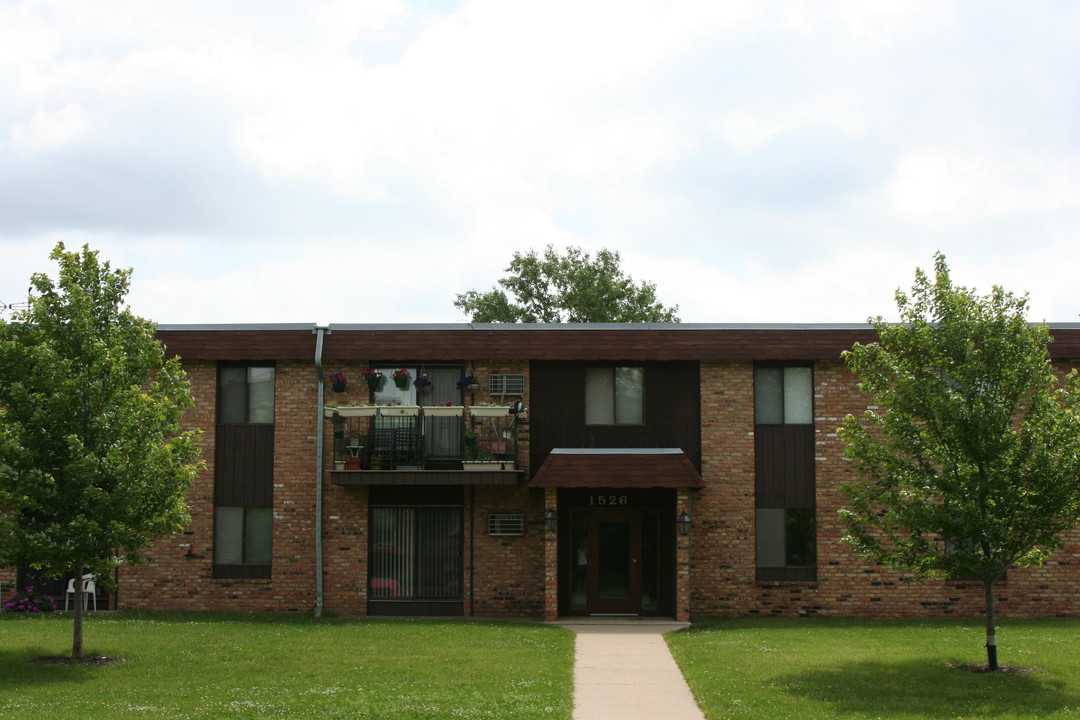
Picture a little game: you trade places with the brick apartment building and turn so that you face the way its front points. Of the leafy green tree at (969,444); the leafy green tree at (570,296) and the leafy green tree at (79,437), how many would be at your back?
1

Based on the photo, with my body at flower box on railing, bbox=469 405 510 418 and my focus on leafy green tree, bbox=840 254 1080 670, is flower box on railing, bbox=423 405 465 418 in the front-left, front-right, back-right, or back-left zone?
back-right

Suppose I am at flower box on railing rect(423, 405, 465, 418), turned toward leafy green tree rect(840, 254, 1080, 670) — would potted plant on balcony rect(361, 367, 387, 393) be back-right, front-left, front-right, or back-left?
back-right

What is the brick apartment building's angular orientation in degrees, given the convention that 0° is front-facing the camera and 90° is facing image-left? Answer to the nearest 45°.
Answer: approximately 0°

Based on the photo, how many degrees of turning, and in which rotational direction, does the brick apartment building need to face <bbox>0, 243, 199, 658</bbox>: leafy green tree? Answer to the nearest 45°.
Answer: approximately 45° to its right

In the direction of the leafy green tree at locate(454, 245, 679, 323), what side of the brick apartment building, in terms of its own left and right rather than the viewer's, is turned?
back
